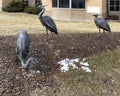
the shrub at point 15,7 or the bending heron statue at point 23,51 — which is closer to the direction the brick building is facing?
the bending heron statue

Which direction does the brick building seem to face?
toward the camera

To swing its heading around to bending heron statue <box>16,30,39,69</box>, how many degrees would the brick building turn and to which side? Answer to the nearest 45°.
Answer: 0° — it already faces it
